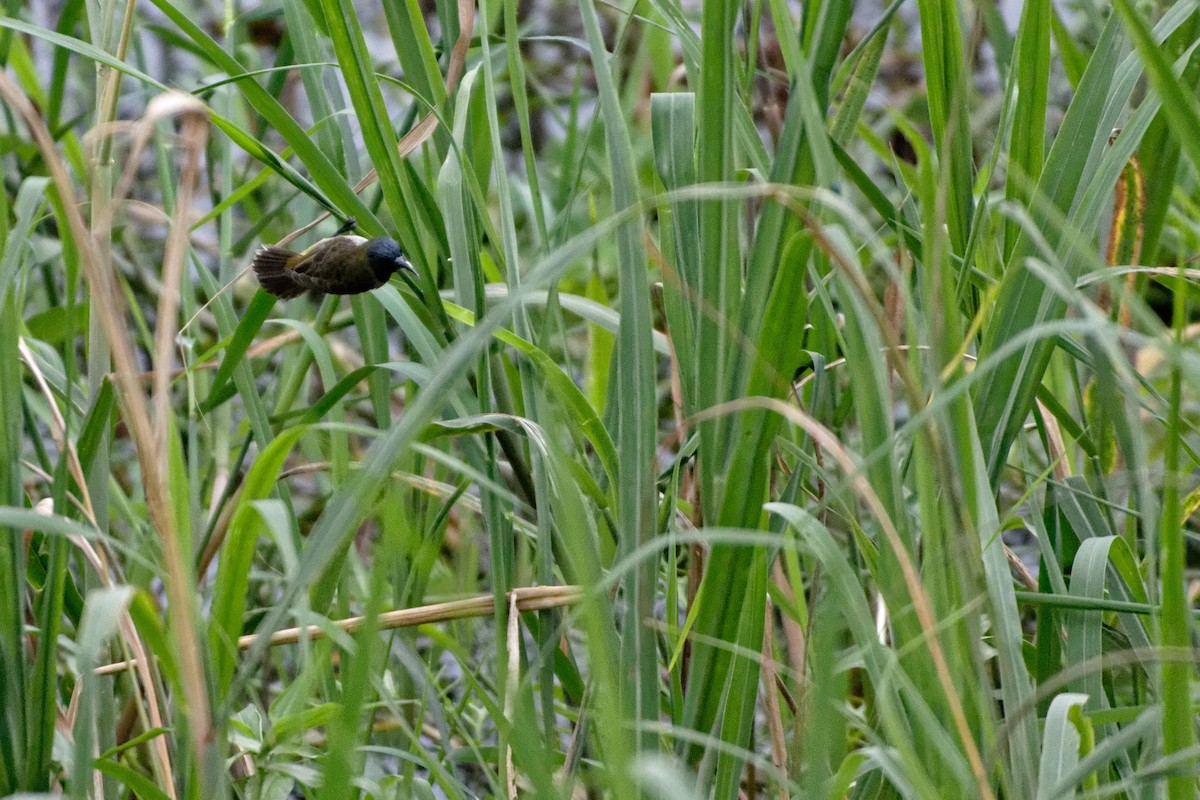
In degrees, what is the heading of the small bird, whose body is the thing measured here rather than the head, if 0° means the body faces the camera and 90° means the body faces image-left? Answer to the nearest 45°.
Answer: approximately 270°
